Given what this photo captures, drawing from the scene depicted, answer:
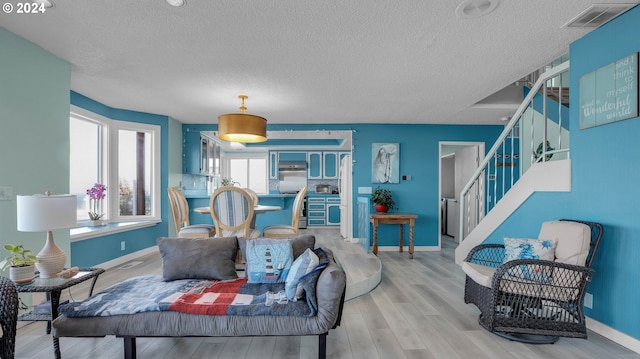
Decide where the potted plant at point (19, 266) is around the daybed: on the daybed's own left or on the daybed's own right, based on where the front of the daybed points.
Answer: on the daybed's own right

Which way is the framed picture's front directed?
toward the camera

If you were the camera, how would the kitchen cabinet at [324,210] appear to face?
facing the viewer

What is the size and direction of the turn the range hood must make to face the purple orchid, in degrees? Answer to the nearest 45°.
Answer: approximately 45° to its right

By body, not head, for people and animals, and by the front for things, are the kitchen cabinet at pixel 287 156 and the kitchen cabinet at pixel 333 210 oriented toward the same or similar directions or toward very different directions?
same or similar directions

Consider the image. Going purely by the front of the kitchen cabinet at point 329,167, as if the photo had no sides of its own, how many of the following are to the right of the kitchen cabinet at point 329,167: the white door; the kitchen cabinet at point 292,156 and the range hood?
2

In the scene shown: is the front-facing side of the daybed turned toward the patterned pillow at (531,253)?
no

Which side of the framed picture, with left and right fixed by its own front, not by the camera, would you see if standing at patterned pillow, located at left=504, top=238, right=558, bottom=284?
front

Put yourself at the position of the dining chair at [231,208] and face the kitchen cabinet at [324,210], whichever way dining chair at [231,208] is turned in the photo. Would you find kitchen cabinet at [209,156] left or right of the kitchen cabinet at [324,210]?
left

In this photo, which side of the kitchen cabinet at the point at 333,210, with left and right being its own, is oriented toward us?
front

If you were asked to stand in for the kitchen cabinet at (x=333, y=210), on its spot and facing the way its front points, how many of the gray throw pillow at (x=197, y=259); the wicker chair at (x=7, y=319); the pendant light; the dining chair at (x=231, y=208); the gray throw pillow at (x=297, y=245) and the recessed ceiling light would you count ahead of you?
6

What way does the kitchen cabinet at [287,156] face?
toward the camera

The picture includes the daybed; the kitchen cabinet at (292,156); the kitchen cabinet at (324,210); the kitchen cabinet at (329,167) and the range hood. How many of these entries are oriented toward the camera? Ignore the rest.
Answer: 5

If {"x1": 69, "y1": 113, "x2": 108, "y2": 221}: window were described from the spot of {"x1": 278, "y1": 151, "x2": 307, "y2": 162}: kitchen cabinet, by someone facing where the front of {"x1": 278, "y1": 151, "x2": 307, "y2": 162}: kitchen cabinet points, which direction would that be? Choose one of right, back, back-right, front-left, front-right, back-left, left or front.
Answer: front-right

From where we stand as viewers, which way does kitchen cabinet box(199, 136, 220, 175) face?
facing the viewer and to the right of the viewer

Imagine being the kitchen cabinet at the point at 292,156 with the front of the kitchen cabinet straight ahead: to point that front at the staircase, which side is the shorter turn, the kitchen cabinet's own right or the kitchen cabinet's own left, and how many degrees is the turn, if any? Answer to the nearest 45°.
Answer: approximately 45° to the kitchen cabinet's own left

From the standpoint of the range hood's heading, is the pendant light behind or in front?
in front

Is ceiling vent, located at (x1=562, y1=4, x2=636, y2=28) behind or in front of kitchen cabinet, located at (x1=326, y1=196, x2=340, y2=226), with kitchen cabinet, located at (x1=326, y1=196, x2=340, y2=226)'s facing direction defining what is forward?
in front

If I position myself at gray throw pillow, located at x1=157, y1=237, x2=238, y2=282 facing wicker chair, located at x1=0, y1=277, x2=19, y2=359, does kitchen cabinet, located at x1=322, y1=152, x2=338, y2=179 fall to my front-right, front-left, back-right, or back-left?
back-right
